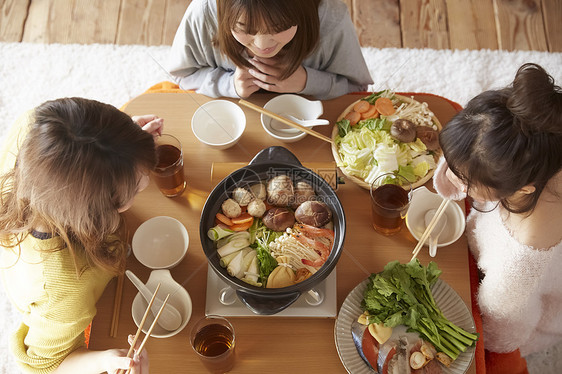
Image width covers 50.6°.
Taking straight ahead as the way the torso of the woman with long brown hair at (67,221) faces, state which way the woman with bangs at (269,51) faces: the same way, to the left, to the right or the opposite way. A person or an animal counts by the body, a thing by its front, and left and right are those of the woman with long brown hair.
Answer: to the right

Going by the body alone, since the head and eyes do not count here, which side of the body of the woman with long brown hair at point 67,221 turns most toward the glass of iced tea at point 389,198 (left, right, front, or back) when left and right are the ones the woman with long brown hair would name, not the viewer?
front

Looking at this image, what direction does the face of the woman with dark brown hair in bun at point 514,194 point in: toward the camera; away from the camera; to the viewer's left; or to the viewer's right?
to the viewer's left

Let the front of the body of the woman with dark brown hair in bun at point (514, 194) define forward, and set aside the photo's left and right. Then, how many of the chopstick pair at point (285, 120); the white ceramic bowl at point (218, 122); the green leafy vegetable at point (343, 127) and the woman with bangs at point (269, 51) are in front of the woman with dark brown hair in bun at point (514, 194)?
4

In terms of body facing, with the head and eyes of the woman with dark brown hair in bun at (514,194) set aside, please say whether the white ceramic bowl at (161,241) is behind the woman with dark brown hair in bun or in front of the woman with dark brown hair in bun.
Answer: in front

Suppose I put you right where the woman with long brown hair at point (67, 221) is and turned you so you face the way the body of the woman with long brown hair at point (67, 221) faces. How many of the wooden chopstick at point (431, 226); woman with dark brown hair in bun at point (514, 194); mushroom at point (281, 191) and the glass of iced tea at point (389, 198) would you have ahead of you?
4

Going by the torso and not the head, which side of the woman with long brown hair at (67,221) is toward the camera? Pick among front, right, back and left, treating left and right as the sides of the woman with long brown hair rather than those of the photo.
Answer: right

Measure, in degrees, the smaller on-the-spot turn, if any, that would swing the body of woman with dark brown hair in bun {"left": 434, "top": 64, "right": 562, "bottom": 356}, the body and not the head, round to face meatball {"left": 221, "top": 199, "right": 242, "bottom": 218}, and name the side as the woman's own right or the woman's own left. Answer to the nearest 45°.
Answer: approximately 45° to the woman's own left

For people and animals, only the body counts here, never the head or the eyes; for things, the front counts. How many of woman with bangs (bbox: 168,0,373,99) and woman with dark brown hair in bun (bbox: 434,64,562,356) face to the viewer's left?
1

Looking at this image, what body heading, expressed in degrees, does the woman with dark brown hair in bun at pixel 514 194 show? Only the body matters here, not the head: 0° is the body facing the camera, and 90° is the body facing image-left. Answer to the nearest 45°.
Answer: approximately 90°

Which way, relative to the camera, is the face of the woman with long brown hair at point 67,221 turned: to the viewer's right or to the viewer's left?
to the viewer's right

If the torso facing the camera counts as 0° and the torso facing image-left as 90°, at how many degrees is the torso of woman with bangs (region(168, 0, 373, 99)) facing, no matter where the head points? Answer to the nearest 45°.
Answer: approximately 0°

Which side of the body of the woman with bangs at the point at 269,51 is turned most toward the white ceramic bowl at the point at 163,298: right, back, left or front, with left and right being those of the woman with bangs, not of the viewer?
front
